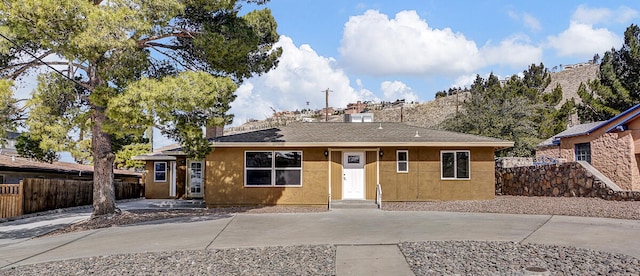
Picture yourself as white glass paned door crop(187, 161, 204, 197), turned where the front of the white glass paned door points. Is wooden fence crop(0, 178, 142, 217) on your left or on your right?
on your right

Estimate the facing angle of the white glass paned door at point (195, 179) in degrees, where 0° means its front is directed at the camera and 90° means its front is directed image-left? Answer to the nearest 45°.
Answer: approximately 0°

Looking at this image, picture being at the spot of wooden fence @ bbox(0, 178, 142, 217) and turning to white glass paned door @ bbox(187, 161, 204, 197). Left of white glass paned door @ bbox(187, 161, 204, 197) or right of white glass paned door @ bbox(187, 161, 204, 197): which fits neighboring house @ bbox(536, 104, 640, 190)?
right

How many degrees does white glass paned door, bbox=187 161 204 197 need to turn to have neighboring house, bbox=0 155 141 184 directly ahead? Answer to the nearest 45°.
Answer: approximately 135° to its right

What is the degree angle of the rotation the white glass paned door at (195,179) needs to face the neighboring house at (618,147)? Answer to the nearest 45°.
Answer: approximately 45° to its left

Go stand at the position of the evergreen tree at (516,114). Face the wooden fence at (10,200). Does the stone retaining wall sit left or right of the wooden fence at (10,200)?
left

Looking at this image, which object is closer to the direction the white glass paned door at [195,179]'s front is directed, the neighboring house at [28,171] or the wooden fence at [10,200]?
the wooden fence

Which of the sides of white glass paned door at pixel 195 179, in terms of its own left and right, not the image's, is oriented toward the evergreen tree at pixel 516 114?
left

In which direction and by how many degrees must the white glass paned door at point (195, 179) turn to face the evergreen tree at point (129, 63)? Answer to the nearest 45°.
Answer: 0° — it already faces it
